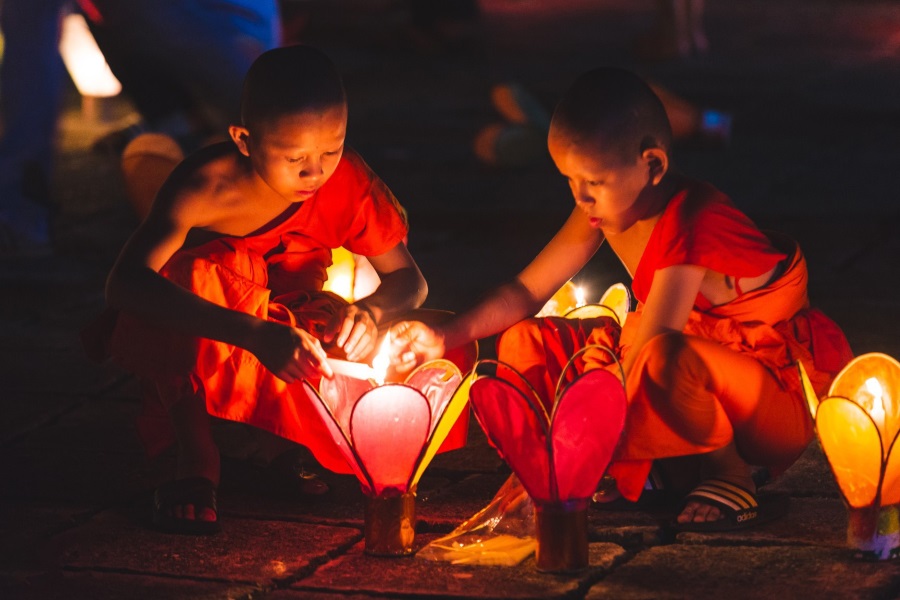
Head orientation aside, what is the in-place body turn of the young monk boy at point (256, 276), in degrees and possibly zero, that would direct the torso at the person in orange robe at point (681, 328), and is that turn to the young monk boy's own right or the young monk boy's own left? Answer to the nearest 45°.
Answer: approximately 45° to the young monk boy's own left

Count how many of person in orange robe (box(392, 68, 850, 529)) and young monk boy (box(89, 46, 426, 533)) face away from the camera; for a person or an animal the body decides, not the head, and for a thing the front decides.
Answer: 0

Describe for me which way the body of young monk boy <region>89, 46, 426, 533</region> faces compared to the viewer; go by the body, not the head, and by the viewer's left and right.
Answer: facing the viewer and to the right of the viewer

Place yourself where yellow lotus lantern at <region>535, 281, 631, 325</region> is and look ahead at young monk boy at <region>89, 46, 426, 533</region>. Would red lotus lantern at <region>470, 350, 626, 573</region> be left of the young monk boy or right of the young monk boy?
left

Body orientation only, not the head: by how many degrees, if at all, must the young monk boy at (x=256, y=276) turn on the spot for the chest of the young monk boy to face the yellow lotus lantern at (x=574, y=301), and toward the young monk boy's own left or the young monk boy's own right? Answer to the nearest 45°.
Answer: approximately 45° to the young monk boy's own left

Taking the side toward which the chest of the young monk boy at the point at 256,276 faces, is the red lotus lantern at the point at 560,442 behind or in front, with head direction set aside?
in front

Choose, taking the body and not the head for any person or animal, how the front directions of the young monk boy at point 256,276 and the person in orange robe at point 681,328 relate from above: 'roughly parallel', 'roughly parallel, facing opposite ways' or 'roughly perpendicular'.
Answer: roughly perpendicular
